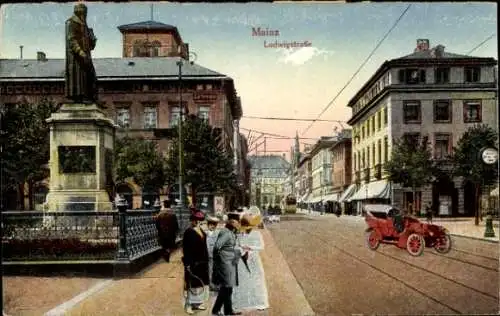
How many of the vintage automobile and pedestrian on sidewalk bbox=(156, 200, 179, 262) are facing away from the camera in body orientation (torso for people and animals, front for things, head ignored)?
1

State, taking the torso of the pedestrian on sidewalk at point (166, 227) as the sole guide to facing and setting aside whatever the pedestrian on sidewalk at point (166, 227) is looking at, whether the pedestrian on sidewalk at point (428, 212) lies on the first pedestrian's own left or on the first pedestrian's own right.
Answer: on the first pedestrian's own right

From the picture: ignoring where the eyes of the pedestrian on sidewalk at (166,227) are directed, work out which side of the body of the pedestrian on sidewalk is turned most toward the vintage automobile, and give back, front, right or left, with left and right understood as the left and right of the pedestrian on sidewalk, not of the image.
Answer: right

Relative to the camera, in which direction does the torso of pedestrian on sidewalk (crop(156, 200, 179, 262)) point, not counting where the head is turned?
away from the camera
